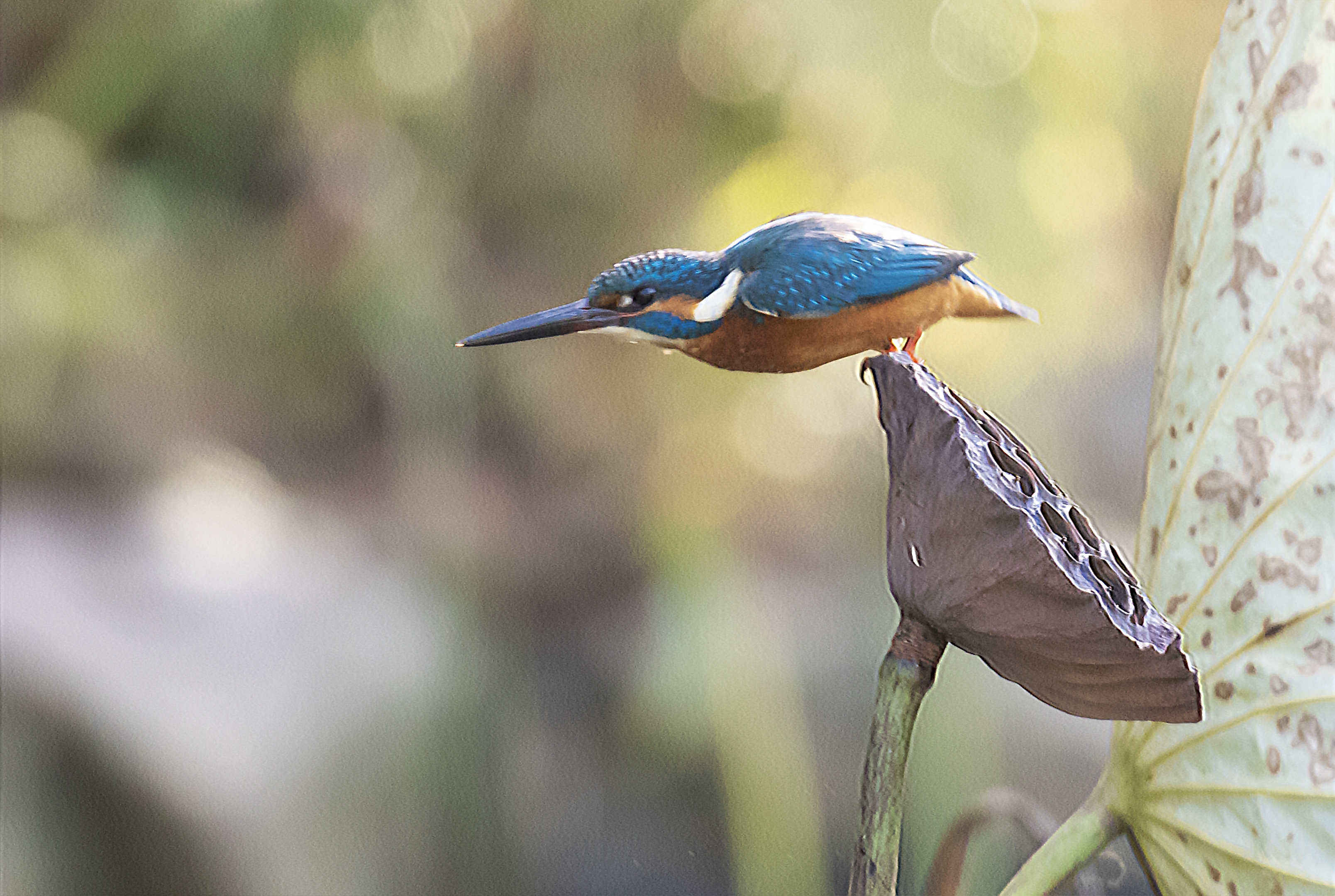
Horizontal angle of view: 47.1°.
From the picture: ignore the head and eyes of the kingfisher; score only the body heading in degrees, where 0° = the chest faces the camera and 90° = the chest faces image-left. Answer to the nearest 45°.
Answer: approximately 90°
